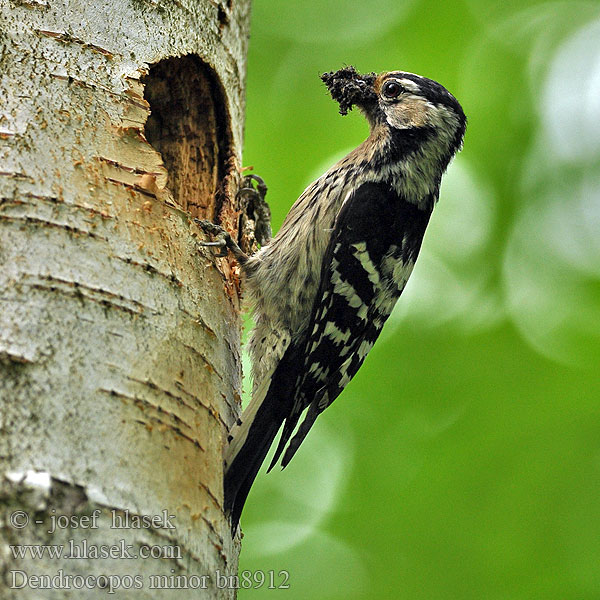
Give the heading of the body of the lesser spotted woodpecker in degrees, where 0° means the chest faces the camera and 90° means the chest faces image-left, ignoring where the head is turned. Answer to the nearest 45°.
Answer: approximately 90°
